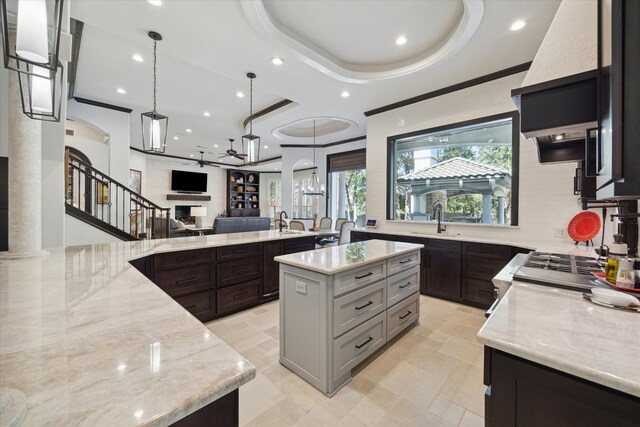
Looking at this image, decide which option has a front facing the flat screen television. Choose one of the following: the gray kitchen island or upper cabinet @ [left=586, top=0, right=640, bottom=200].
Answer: the upper cabinet

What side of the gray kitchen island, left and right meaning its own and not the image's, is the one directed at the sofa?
back

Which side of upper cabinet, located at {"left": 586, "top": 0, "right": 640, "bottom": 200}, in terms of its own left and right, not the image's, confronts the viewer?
left

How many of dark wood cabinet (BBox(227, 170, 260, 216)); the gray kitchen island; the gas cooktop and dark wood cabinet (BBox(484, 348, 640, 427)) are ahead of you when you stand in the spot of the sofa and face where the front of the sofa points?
1

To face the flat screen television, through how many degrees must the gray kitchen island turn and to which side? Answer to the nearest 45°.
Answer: approximately 180°

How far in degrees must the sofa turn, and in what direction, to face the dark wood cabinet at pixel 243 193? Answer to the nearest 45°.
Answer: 0° — it already faces it

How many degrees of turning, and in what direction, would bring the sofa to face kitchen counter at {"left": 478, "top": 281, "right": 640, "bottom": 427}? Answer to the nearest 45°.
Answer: approximately 180°

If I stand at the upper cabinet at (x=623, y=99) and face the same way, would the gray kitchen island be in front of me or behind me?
in front

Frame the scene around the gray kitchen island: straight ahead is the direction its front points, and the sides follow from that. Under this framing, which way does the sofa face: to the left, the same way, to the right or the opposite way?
the opposite way

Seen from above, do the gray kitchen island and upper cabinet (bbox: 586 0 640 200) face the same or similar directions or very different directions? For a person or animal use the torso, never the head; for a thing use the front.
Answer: very different directions

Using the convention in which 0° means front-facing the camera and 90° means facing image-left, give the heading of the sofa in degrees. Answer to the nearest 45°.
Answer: approximately 180°

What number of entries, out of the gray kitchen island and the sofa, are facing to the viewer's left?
0
